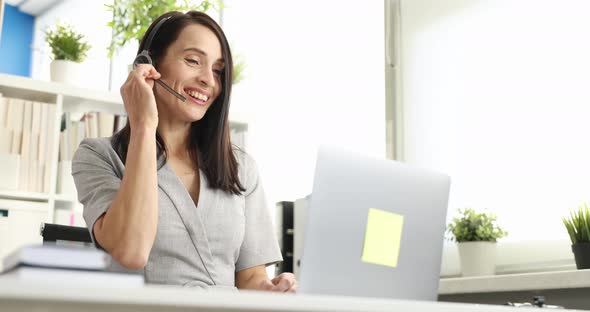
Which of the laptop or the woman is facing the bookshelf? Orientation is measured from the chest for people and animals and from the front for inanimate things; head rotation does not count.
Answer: the laptop

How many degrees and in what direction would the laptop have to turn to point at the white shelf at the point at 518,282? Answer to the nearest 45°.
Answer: approximately 90° to its right

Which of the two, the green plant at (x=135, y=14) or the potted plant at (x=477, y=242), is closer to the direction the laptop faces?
the green plant

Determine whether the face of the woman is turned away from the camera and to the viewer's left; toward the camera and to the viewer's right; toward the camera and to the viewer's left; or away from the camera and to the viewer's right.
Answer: toward the camera and to the viewer's right

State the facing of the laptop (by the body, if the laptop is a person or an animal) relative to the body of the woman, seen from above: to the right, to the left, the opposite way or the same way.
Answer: the opposite way

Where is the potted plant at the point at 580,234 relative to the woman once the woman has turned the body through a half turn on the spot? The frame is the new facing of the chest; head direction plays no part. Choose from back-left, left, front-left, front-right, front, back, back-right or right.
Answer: back-right

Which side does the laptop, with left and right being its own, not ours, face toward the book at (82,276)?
left

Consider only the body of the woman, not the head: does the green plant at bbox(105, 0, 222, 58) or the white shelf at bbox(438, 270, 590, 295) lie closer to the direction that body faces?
the white shelf

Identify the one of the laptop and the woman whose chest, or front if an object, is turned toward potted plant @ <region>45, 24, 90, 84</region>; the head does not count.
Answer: the laptop

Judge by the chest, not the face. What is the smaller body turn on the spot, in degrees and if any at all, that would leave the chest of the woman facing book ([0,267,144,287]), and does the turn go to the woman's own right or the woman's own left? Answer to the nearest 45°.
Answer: approximately 45° to the woman's own right

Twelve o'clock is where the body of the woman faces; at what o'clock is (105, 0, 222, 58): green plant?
The green plant is roughly at 7 o'clock from the woman.

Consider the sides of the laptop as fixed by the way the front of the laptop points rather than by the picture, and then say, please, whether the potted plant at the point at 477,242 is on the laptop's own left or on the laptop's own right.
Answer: on the laptop's own right

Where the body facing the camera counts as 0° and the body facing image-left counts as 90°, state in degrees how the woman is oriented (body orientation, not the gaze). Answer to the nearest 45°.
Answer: approximately 315°
